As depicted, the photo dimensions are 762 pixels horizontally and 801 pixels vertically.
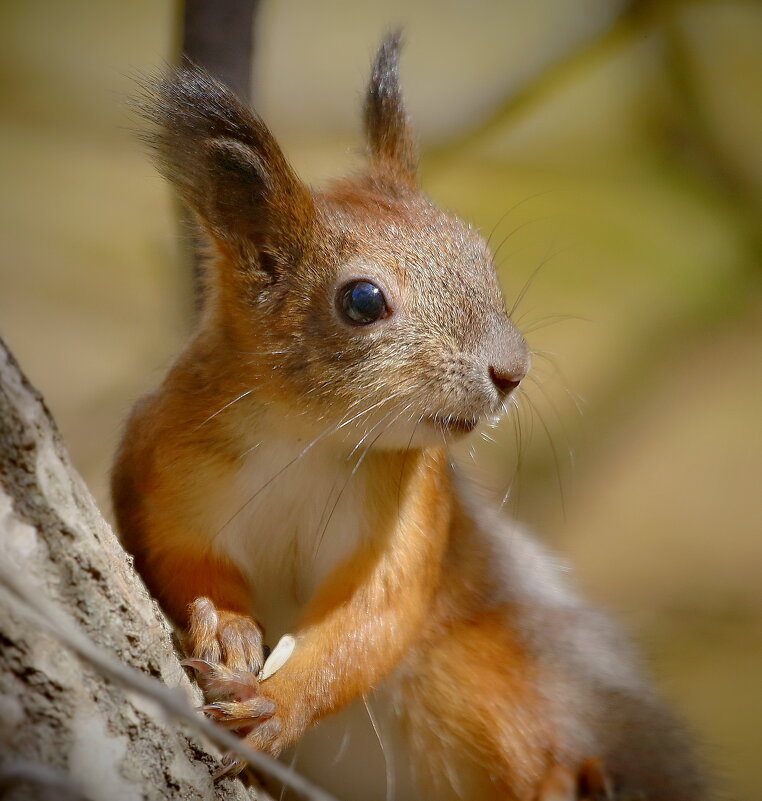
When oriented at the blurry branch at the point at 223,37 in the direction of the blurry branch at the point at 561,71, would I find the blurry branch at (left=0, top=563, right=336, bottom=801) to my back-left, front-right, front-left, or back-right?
back-right

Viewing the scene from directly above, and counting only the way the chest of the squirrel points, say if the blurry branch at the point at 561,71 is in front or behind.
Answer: behind
